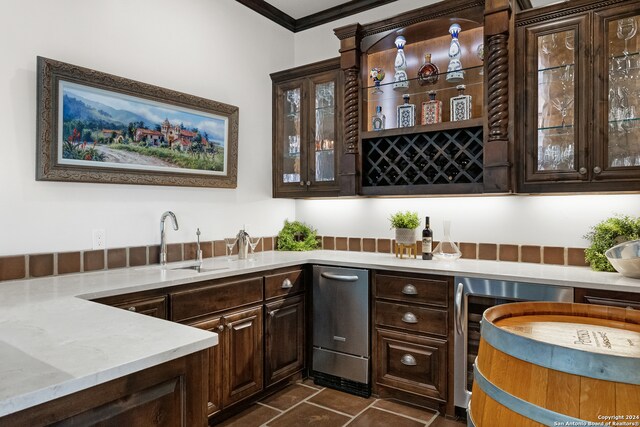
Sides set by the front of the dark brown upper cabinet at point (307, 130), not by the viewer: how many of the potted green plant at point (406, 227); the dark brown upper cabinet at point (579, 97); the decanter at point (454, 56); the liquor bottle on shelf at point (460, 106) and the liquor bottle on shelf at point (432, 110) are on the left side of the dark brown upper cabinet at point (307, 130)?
5

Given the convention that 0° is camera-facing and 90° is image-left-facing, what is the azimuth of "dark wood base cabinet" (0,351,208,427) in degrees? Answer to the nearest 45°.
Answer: approximately 315°

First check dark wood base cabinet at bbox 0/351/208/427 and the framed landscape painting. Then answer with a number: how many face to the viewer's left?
0

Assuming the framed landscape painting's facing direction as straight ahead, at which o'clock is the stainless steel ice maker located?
The stainless steel ice maker is roughly at 11 o'clock from the framed landscape painting.

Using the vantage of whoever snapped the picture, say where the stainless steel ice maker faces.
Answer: facing the viewer and to the left of the viewer

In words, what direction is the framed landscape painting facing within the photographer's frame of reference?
facing the viewer and to the right of the viewer

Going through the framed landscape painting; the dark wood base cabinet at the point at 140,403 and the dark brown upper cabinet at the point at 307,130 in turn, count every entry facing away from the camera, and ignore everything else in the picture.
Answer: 0

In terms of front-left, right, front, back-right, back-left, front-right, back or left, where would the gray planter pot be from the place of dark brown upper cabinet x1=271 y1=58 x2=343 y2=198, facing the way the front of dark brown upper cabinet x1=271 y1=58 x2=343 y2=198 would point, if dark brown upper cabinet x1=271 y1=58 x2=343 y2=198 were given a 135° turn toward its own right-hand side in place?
back-right

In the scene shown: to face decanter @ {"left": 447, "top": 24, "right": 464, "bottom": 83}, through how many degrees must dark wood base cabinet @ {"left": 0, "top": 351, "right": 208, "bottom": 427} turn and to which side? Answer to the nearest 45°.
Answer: approximately 90° to its left

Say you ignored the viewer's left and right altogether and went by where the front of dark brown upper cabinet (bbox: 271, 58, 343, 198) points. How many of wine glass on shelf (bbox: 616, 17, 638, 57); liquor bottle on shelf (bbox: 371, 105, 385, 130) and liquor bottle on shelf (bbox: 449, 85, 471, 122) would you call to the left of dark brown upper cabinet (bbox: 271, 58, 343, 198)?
3

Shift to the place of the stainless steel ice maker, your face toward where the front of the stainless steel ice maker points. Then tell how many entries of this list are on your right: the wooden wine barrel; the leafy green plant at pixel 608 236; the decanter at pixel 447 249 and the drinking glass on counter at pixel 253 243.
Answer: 1

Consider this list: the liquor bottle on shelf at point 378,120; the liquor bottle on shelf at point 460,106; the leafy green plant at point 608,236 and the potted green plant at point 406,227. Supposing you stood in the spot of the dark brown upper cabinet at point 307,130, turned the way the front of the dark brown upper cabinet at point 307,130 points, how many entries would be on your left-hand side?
4

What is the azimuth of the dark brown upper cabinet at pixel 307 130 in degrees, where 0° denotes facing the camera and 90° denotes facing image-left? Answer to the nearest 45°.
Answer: approximately 45°

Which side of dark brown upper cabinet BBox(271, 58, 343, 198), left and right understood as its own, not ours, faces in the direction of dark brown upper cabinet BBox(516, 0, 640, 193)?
left

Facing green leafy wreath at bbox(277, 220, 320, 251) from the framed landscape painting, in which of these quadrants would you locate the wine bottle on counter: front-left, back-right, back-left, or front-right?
front-right

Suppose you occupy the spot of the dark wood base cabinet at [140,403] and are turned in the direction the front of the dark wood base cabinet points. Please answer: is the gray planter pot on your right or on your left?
on your left

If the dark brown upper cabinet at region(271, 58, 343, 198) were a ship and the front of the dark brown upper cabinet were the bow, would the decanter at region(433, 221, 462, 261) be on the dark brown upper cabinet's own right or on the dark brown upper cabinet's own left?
on the dark brown upper cabinet's own left

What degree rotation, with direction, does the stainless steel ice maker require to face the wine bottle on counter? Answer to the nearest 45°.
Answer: approximately 135° to its left

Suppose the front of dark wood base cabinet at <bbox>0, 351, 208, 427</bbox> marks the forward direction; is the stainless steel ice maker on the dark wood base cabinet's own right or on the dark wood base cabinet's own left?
on the dark wood base cabinet's own left
